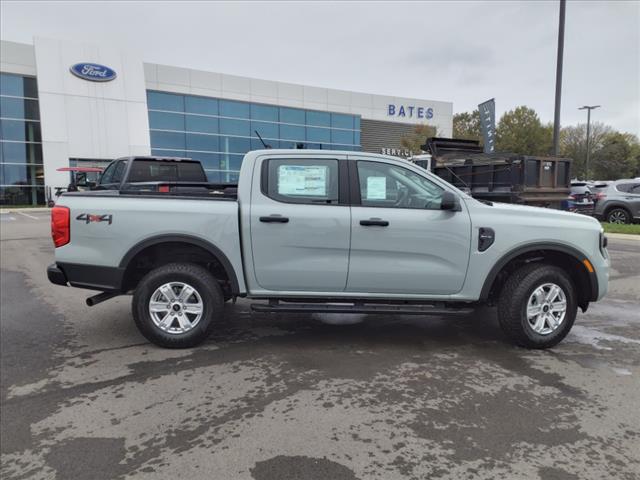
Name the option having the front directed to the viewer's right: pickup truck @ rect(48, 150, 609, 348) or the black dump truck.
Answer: the pickup truck

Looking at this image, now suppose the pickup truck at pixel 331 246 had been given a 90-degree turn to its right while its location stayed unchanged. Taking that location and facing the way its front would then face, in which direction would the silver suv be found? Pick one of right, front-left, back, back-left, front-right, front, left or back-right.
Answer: back-left

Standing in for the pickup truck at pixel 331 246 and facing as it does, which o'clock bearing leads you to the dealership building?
The dealership building is roughly at 8 o'clock from the pickup truck.

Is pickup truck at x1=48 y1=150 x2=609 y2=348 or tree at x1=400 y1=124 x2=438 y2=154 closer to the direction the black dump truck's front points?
the tree

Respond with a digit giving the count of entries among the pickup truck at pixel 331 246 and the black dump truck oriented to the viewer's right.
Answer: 1

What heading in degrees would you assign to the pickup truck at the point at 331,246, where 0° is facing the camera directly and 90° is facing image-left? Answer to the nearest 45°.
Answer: approximately 270°

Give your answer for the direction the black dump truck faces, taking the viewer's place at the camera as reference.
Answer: facing away from the viewer and to the left of the viewer

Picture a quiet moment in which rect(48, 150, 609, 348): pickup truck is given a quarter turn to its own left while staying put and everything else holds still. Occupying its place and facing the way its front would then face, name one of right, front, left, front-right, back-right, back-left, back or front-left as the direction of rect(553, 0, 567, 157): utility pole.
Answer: front-right
